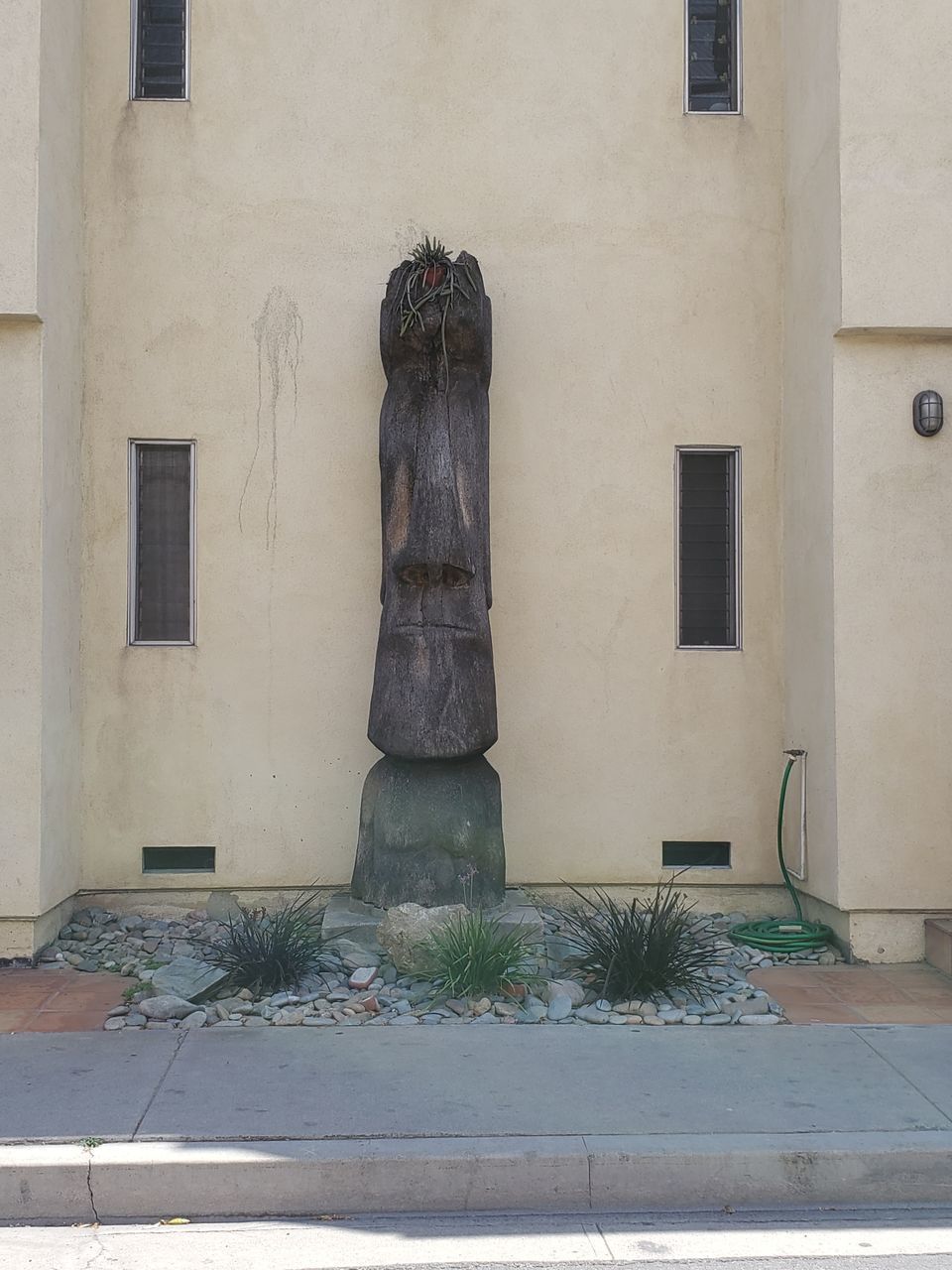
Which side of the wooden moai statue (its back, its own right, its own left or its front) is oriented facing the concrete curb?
front

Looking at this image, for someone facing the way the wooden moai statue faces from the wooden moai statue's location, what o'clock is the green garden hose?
The green garden hose is roughly at 9 o'clock from the wooden moai statue.

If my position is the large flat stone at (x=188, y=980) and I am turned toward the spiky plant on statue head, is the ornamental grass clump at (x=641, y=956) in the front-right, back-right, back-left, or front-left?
front-right

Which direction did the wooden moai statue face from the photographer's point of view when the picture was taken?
facing the viewer
